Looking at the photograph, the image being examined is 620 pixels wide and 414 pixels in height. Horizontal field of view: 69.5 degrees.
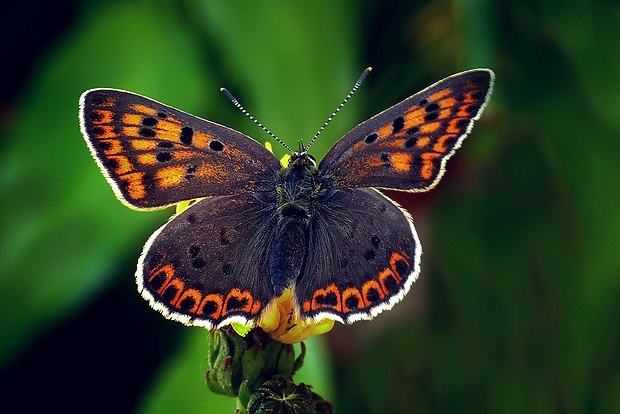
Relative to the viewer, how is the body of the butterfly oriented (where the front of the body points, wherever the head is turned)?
away from the camera
